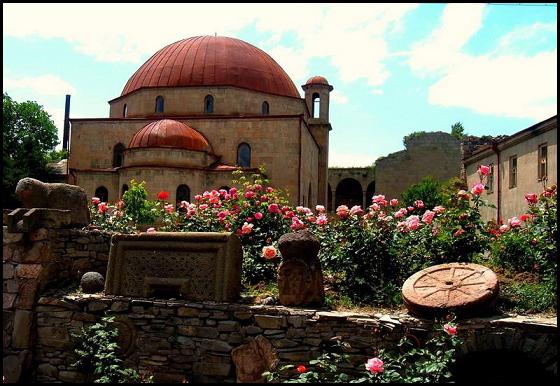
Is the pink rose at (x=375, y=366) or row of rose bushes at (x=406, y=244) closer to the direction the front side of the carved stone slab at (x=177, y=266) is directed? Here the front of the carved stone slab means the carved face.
the pink rose

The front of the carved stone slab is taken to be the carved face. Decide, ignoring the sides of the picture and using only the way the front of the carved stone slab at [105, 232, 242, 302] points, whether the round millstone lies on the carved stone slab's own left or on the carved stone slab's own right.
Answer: on the carved stone slab's own left

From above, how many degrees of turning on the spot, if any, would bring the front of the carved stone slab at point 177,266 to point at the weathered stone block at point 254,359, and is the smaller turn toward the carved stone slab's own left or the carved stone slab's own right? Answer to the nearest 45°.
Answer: approximately 45° to the carved stone slab's own left

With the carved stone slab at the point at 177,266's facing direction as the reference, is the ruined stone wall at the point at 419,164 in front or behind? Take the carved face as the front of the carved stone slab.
behind

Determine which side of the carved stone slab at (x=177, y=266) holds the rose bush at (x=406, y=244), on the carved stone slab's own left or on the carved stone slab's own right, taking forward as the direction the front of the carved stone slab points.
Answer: on the carved stone slab's own left

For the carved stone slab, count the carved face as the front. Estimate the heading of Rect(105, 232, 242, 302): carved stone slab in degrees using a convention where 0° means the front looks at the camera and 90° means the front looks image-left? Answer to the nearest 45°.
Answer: approximately 0°

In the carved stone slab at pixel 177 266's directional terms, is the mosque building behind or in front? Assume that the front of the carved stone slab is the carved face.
behind

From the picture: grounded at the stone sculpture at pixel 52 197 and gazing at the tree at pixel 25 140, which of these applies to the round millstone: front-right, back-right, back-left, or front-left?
back-right

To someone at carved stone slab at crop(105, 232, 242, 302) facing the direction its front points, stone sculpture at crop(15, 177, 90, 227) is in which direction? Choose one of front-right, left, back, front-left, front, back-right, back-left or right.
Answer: back-right

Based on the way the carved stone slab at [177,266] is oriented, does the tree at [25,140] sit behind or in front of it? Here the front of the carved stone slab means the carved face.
behind

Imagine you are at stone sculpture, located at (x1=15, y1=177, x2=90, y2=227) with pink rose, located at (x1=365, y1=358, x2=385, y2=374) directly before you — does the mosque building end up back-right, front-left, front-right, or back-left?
back-left
